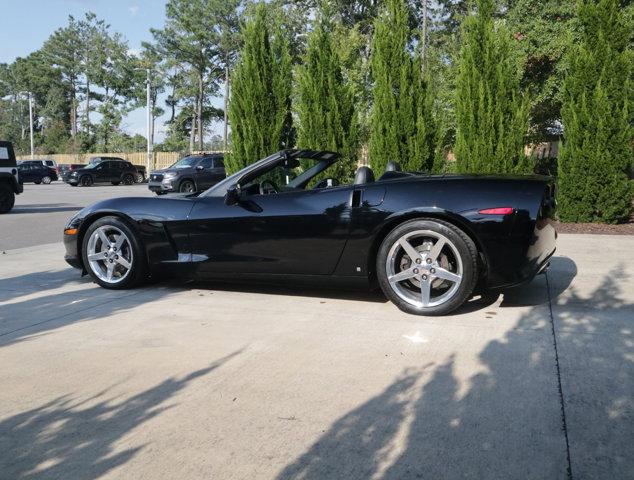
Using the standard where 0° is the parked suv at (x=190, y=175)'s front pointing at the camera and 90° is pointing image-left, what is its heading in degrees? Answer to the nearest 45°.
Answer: approximately 45°

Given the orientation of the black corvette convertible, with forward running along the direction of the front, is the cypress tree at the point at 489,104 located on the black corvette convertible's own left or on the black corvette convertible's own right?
on the black corvette convertible's own right

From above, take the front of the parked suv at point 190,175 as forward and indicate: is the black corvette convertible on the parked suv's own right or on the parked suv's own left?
on the parked suv's own left

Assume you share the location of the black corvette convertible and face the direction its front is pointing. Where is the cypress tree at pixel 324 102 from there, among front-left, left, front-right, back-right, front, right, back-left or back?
right

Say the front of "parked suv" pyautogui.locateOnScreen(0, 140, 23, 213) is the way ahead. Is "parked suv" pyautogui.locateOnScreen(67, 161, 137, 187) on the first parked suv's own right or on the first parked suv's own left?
on the first parked suv's own right

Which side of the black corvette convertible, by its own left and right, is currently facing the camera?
left

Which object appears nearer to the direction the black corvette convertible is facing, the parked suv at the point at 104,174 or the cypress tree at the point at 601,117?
the parked suv

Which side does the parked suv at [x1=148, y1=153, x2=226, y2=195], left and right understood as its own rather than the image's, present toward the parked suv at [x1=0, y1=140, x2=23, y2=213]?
front
